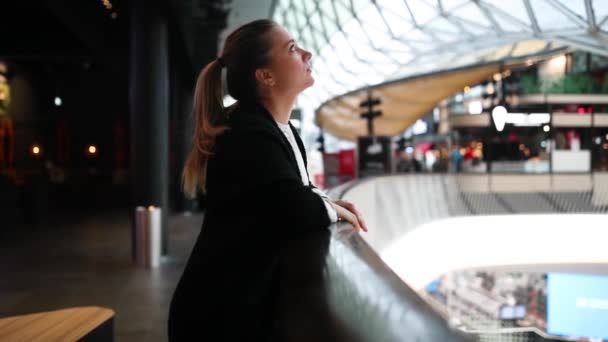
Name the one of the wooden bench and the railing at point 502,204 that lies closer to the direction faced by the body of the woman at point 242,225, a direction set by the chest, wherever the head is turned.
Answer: the railing

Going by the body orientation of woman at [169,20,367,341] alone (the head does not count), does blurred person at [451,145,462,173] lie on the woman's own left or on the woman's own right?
on the woman's own left

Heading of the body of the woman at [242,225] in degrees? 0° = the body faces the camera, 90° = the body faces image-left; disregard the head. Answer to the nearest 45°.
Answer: approximately 270°

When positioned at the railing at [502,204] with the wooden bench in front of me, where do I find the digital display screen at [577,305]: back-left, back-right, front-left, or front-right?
back-left

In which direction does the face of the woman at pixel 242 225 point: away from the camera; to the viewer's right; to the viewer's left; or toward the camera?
to the viewer's right

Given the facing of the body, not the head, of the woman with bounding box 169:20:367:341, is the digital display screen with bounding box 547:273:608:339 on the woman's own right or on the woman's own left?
on the woman's own left
